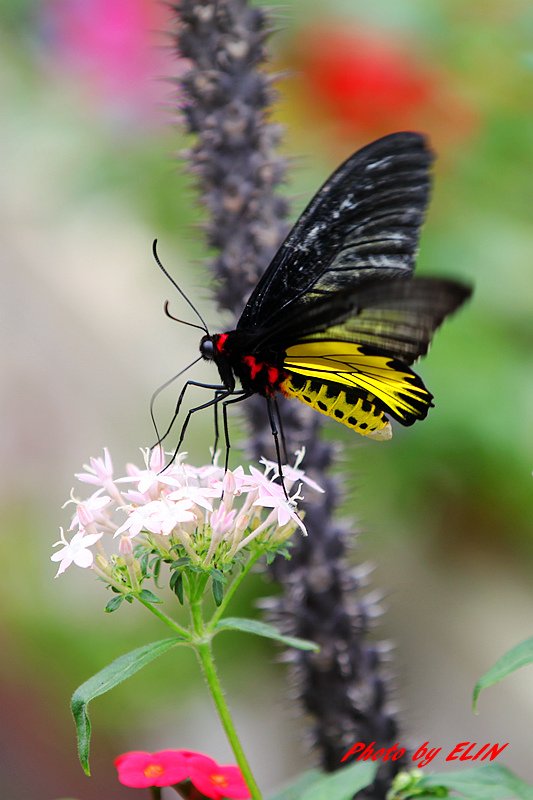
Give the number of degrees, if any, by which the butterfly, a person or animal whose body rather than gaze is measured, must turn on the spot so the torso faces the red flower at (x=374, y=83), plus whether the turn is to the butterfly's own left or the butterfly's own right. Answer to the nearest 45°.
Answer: approximately 90° to the butterfly's own right

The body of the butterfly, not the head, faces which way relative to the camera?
to the viewer's left

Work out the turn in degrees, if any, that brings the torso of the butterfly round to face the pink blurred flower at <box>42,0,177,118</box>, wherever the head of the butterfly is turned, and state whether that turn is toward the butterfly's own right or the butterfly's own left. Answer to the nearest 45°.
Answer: approximately 45° to the butterfly's own right
